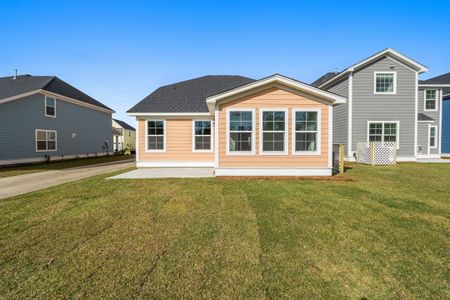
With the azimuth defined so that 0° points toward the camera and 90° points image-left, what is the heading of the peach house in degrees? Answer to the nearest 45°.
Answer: approximately 180°

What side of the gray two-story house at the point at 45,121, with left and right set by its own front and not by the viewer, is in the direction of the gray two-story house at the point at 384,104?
right

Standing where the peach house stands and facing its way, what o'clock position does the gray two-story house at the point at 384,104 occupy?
The gray two-story house is roughly at 2 o'clock from the peach house.

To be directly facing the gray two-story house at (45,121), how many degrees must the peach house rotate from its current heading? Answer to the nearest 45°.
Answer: approximately 45° to its left

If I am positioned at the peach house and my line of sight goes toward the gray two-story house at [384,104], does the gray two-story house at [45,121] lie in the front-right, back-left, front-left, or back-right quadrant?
back-left

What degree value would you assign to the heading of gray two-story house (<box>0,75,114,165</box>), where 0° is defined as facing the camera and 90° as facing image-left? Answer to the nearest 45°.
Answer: approximately 225°

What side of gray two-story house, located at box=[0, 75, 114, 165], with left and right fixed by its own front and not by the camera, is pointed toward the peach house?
right
